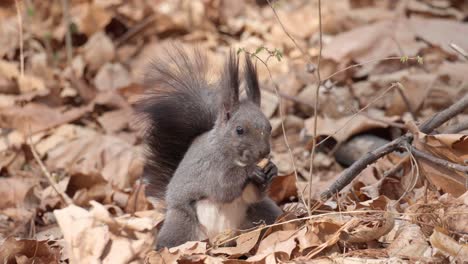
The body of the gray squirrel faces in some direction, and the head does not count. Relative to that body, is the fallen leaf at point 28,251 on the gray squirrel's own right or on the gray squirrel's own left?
on the gray squirrel's own right

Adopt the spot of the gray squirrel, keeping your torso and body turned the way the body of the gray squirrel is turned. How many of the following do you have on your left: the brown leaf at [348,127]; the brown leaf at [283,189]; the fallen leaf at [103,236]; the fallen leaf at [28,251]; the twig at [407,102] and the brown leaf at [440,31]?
4

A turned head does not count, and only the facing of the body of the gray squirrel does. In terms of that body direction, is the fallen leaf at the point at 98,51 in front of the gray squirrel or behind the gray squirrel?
behind

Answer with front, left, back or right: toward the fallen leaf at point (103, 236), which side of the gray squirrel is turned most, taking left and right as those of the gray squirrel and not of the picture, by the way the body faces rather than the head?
right

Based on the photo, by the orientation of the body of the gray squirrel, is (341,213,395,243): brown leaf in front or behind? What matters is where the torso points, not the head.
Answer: in front

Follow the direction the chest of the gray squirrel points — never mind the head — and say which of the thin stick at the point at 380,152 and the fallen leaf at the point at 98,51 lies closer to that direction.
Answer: the thin stick

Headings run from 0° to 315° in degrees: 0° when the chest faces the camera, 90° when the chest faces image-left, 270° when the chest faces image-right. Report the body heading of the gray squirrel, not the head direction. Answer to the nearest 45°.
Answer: approximately 315°

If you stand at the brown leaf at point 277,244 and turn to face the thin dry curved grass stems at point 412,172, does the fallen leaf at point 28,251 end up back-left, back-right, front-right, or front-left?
back-left

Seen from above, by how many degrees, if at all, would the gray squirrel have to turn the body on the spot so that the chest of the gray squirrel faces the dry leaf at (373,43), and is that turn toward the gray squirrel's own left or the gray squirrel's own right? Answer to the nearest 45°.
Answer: approximately 90° to the gray squirrel's own left

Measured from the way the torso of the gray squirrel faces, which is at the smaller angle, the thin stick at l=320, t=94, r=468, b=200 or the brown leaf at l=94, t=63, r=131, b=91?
the thin stick
